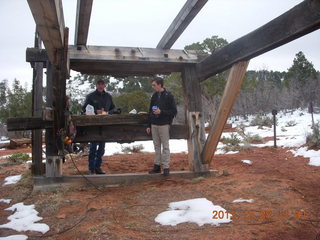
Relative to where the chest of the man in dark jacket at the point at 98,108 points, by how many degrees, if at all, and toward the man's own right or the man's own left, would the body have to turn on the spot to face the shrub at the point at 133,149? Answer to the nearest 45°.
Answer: approximately 180°

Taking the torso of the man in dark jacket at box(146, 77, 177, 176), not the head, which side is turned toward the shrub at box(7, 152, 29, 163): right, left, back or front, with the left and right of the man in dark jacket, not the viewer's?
right

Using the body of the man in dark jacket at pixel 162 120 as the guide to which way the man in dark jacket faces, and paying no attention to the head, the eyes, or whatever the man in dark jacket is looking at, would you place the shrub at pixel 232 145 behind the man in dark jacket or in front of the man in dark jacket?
behind

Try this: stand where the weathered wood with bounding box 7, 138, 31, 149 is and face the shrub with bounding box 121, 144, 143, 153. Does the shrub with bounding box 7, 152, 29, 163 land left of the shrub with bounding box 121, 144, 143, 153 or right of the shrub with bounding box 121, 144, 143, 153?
right

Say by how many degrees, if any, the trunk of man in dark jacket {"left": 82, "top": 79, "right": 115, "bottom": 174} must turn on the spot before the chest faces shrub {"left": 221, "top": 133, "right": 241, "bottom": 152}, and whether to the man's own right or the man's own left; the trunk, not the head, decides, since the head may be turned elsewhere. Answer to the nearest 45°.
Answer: approximately 135° to the man's own left

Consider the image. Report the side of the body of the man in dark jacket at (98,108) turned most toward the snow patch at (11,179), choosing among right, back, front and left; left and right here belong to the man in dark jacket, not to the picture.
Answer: right

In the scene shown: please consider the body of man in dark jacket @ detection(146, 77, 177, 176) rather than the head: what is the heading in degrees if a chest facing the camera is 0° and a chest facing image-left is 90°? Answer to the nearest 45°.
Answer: approximately 45°

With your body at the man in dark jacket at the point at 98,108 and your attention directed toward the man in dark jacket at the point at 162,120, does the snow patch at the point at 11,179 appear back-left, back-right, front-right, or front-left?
back-right

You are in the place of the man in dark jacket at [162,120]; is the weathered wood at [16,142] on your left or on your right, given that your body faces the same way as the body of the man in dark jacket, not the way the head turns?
on your right
